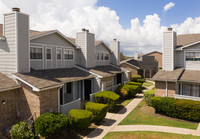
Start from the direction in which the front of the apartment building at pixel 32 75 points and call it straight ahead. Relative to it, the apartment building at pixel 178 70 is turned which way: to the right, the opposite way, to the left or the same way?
to the right

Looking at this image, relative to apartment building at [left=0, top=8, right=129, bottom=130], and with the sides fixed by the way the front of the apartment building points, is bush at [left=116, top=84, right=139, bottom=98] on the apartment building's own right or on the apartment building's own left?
on the apartment building's own left

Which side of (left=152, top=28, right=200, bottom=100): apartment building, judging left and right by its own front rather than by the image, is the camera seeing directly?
front

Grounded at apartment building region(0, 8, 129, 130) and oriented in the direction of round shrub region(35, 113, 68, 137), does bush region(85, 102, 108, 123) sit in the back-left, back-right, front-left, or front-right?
front-left

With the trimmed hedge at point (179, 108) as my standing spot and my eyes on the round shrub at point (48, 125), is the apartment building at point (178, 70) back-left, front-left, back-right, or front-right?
back-right

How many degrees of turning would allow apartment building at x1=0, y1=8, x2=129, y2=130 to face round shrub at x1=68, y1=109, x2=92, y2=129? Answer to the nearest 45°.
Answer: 0° — it already faces it

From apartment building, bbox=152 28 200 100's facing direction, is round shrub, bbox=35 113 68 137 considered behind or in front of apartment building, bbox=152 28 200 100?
in front

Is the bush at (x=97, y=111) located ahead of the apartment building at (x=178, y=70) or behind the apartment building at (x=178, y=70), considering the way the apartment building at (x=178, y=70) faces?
ahead

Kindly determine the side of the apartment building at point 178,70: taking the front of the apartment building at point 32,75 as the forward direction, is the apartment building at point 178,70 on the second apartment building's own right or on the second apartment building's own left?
on the second apartment building's own left

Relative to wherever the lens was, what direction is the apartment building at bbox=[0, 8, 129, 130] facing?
facing the viewer and to the right of the viewer

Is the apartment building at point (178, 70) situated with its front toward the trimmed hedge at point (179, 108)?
yes

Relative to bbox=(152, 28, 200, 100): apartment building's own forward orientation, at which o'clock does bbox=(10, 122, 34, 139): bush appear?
The bush is roughly at 1 o'clock from the apartment building.

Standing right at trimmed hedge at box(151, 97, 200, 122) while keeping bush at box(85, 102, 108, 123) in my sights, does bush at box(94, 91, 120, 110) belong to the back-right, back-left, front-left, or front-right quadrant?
front-right
